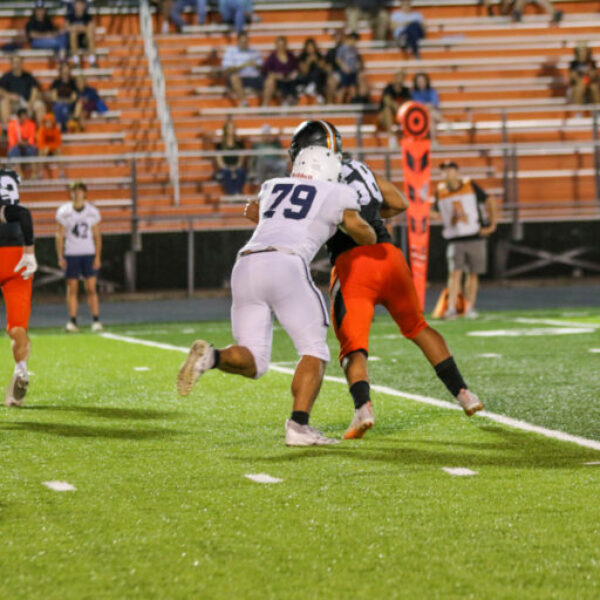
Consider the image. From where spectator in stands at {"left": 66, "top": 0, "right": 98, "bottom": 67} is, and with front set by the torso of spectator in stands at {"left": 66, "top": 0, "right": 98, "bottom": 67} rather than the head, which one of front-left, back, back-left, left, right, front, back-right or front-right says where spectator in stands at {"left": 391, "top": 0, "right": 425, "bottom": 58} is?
left

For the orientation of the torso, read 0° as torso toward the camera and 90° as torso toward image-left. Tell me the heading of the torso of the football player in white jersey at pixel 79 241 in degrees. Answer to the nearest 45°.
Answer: approximately 0°

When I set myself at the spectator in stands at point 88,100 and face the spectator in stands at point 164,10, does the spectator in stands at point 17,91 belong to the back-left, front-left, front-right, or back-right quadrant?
back-left

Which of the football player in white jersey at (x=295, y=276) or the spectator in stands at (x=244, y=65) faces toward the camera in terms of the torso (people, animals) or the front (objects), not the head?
the spectator in stands

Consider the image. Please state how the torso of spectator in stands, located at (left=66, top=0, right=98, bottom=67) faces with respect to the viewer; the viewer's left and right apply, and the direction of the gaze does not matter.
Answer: facing the viewer

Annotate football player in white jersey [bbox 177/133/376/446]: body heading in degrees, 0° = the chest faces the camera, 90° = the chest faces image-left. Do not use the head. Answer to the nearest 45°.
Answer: approximately 225°

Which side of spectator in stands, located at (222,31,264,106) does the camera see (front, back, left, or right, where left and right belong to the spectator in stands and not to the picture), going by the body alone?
front

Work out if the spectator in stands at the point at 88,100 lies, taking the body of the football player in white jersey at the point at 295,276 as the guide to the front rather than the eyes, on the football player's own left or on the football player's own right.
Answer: on the football player's own left

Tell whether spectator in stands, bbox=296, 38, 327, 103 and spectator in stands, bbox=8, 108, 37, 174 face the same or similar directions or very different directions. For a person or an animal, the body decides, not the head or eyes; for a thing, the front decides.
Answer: same or similar directions

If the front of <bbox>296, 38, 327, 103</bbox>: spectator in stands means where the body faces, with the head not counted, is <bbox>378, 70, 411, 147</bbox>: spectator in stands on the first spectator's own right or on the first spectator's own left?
on the first spectator's own left

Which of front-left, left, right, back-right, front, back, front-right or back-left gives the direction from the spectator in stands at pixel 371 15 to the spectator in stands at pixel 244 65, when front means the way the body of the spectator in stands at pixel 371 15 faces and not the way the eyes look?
front-right

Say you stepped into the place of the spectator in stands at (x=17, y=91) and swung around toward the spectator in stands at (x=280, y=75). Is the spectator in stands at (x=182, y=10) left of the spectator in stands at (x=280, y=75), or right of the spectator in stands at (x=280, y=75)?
left

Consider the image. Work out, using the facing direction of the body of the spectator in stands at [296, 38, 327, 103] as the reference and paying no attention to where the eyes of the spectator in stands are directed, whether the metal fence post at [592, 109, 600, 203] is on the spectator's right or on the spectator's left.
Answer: on the spectator's left

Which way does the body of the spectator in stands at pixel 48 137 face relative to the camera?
toward the camera

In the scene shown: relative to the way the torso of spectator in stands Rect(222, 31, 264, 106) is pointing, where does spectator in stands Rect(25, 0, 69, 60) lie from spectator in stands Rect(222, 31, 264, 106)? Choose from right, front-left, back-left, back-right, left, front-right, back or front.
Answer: right

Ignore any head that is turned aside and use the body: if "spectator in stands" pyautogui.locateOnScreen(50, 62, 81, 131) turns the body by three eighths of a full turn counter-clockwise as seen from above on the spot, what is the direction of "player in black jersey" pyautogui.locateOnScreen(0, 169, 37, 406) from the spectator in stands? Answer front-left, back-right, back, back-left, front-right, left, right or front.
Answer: back-right

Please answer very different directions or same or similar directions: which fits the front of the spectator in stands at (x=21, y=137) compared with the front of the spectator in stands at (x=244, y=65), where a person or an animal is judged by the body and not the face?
same or similar directions

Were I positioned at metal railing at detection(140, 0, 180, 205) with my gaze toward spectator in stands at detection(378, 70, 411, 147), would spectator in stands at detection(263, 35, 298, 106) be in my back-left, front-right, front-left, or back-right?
front-left
